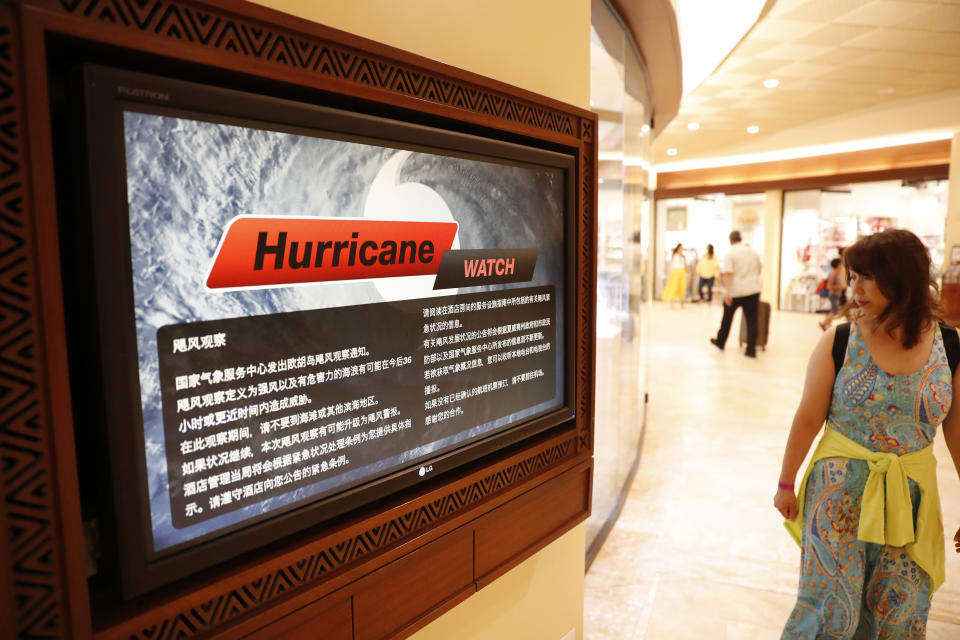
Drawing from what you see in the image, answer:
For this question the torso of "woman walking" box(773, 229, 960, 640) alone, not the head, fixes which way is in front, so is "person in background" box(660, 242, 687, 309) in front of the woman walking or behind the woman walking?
behind

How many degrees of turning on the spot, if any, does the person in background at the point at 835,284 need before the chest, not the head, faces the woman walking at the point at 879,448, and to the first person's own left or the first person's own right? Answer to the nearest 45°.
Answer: approximately 90° to the first person's own left

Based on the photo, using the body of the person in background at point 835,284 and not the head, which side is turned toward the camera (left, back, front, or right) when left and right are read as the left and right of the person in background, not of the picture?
left

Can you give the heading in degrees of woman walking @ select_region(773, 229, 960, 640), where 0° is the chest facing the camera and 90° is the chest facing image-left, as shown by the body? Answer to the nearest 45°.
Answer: approximately 0°

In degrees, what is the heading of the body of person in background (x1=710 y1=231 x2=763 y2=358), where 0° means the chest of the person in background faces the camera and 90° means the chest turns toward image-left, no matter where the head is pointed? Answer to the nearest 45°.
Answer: approximately 135°

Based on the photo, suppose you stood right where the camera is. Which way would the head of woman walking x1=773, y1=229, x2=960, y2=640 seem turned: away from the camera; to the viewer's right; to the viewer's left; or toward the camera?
to the viewer's left

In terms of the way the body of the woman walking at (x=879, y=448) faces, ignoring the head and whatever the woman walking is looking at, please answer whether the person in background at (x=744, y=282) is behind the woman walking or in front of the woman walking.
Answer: behind

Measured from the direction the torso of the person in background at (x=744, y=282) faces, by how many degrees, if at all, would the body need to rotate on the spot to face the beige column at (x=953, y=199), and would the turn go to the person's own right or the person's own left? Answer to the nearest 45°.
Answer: approximately 90° to the person's own right

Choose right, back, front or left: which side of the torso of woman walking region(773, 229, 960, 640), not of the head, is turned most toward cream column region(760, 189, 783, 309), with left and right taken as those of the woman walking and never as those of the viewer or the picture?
back

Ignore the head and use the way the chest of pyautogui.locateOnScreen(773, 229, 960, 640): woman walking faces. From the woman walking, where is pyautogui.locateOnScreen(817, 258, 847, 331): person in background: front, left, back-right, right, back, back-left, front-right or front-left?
back

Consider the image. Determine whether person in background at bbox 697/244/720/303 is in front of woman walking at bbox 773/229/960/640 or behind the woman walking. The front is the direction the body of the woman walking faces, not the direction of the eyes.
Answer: behind
